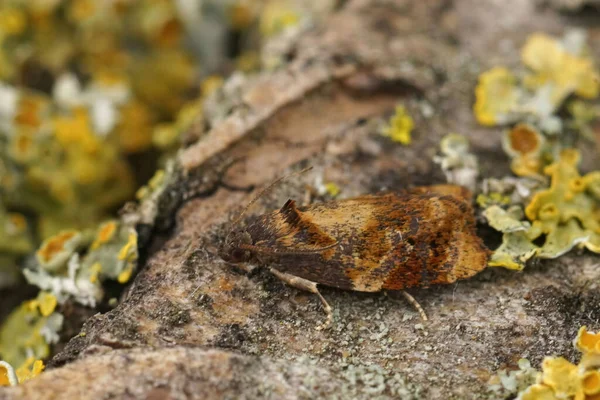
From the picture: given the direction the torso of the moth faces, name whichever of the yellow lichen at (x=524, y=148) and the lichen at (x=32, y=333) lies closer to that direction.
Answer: the lichen

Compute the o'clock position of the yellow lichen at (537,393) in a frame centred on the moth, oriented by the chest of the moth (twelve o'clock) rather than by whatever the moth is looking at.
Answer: The yellow lichen is roughly at 8 o'clock from the moth.

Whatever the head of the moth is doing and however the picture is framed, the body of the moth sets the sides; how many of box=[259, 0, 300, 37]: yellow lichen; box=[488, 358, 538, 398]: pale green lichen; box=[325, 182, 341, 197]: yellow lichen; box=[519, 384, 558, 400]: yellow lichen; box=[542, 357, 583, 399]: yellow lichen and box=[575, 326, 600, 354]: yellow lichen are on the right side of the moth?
2

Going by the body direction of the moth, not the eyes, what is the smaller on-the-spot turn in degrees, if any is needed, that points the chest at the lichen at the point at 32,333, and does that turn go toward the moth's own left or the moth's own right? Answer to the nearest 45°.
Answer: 0° — it already faces it

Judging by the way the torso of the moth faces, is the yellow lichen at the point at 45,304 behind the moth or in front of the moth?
in front

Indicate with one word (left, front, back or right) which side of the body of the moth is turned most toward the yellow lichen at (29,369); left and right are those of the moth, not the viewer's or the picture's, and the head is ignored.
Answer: front

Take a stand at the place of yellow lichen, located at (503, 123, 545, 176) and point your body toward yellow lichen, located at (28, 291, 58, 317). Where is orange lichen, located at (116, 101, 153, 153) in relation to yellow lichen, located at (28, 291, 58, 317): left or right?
right

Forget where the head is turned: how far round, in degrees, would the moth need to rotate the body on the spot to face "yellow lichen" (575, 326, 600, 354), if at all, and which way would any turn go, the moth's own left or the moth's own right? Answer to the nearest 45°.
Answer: approximately 135° to the moth's own left

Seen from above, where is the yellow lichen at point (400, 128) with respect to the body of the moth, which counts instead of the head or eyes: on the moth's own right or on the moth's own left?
on the moth's own right

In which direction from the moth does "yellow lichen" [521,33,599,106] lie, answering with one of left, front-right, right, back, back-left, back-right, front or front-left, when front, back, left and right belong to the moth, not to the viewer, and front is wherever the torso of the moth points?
back-right

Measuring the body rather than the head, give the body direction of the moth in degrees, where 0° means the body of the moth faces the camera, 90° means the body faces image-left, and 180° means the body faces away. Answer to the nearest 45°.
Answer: approximately 90°

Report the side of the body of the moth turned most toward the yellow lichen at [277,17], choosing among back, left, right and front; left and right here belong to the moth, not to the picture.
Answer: right

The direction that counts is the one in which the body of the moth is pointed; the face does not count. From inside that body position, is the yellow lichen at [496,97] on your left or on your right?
on your right
